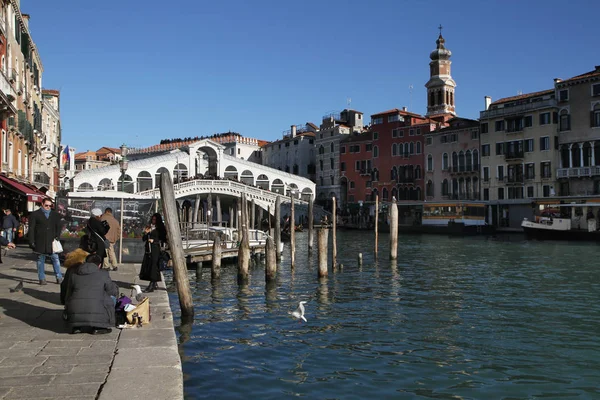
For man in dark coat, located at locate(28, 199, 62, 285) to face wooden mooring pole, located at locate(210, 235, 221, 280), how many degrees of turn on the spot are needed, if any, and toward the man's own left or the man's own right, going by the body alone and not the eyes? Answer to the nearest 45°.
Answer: approximately 135° to the man's own left

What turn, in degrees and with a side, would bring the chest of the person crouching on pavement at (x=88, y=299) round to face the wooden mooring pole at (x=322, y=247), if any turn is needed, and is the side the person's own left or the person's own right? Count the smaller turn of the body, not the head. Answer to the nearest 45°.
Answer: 0° — they already face it

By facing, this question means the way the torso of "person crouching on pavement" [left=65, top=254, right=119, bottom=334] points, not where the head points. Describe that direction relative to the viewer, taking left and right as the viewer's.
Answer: facing away from the viewer and to the right of the viewer

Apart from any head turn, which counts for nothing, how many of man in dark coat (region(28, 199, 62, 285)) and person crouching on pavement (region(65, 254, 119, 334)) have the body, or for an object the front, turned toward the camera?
1

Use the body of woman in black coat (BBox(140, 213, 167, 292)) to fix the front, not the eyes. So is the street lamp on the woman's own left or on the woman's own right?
on the woman's own right

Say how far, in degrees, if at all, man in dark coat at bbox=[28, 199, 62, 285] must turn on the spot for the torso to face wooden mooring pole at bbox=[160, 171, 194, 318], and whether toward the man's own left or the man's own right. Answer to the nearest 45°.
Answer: approximately 45° to the man's own left
